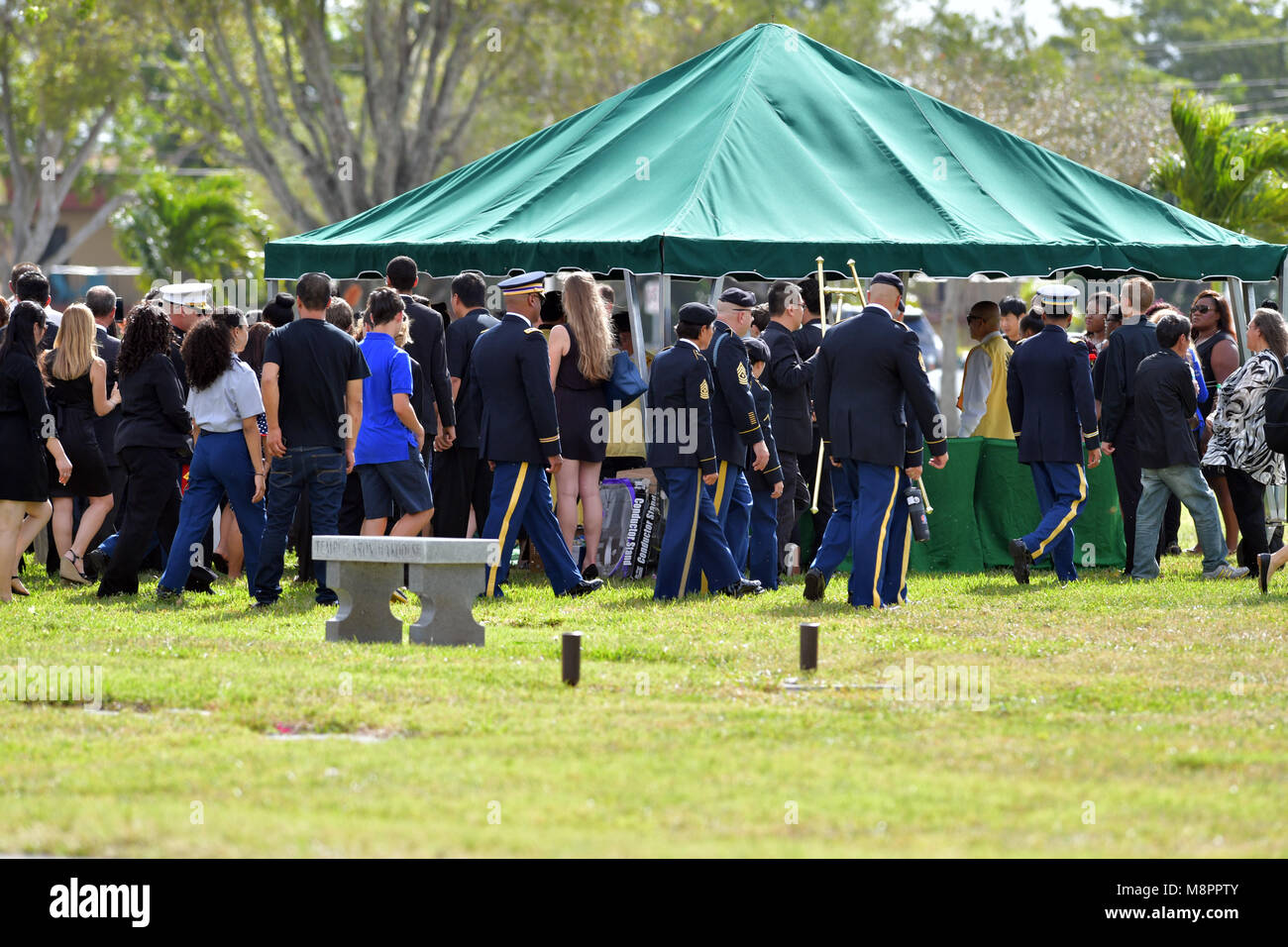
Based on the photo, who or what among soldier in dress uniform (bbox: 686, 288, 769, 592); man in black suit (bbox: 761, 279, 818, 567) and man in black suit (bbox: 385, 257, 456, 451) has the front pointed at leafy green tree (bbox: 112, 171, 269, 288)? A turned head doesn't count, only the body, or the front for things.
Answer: man in black suit (bbox: 385, 257, 456, 451)

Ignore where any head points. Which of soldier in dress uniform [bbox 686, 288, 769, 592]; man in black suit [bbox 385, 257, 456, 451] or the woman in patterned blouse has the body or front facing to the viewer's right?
the soldier in dress uniform

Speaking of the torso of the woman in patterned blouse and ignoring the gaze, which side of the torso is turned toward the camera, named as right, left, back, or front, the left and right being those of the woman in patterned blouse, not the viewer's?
left

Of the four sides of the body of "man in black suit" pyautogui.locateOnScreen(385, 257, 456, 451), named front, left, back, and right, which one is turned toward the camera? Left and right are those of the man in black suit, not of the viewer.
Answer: back

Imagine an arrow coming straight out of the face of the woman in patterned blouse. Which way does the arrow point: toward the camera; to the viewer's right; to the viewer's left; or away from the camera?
to the viewer's left

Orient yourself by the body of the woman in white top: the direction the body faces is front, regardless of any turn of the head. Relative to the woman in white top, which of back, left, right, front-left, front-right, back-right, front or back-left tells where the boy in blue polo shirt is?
front-right

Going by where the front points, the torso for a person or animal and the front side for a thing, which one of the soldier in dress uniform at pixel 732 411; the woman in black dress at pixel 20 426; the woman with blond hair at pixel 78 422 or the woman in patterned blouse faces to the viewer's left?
the woman in patterned blouse

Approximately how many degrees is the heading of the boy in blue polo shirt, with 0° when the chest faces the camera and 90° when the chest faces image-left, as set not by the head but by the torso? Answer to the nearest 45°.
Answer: approximately 225°

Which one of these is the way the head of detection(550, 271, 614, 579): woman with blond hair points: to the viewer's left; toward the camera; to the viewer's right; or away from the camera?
away from the camera

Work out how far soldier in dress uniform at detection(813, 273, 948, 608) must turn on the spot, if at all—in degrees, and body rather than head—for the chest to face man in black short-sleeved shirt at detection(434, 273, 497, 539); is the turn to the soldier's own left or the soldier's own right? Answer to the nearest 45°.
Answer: approximately 90° to the soldier's own left
